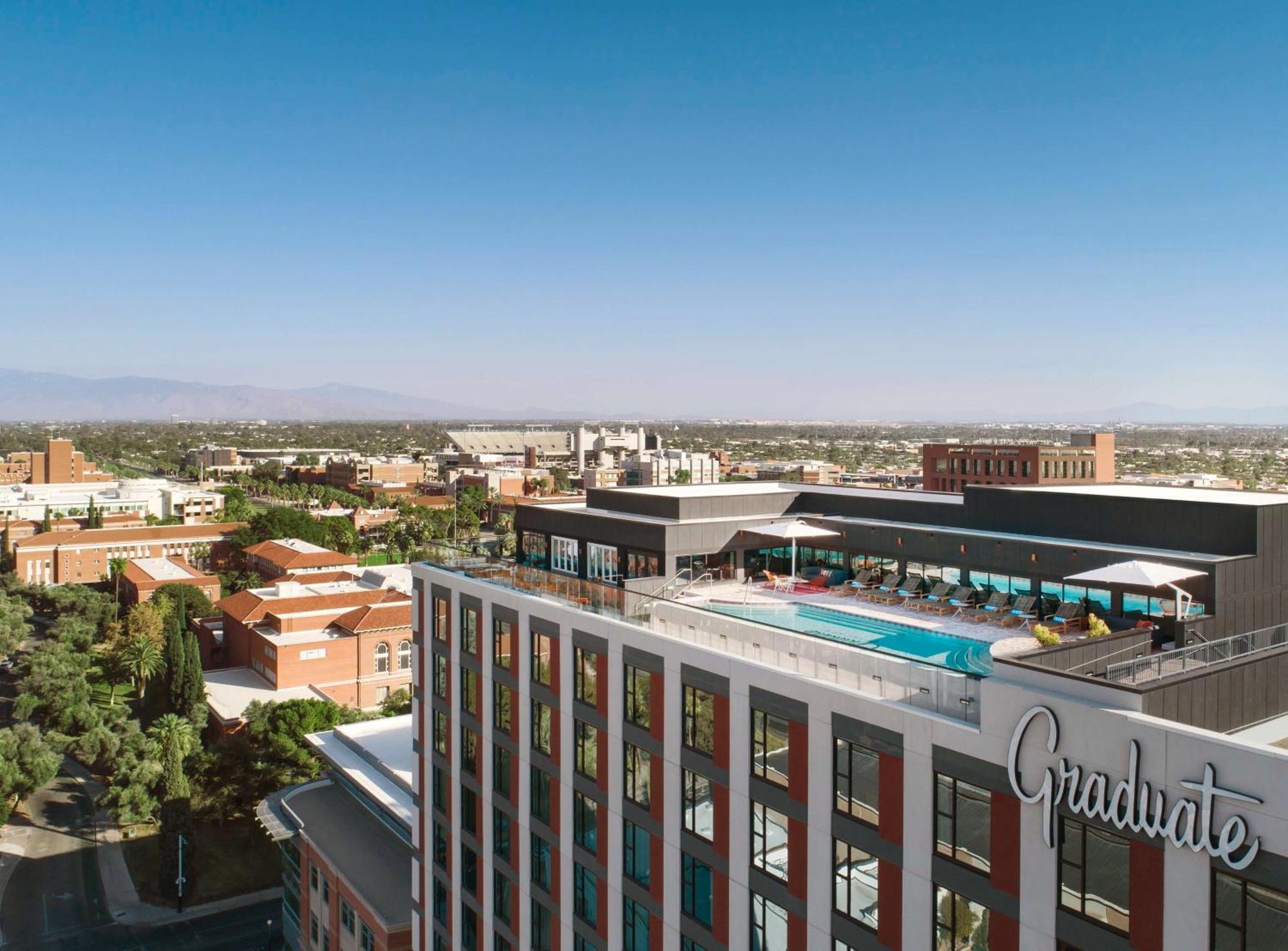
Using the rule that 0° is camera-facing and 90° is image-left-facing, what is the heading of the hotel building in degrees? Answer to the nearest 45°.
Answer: approximately 45°

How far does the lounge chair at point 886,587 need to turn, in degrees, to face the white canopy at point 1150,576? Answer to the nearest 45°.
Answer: approximately 90° to its left

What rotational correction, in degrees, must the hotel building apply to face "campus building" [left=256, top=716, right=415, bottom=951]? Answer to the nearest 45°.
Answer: approximately 90° to its right

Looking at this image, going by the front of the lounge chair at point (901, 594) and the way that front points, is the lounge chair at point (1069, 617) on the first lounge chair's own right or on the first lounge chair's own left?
on the first lounge chair's own left
